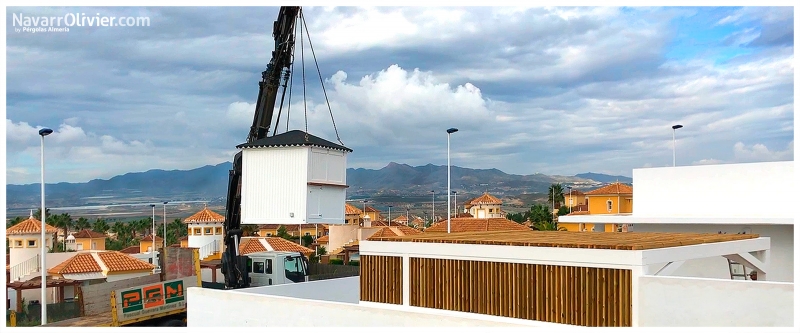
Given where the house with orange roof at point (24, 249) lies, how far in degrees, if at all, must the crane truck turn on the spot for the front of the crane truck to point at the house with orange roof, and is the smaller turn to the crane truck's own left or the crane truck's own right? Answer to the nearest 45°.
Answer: approximately 135° to the crane truck's own left

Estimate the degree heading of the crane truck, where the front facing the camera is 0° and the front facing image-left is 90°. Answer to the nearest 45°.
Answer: approximately 270°

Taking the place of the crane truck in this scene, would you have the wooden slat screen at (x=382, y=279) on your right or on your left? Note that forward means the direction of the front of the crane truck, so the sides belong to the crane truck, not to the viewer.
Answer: on your right

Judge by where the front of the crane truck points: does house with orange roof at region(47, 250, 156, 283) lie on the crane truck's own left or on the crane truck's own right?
on the crane truck's own left

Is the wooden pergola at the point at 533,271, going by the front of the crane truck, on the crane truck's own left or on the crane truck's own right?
on the crane truck's own right
